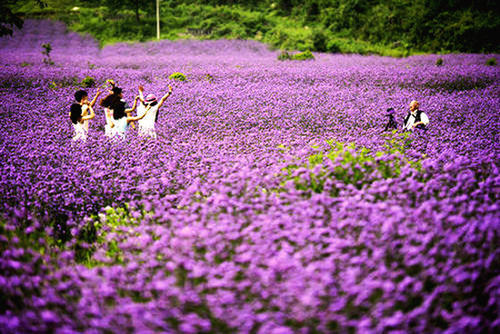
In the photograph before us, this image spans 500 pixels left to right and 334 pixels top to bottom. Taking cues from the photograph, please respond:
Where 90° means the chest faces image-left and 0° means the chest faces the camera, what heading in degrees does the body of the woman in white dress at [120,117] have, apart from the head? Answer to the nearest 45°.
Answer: approximately 225°

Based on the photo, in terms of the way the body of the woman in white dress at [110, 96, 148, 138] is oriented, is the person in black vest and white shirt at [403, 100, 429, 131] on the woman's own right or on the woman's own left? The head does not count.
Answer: on the woman's own right
